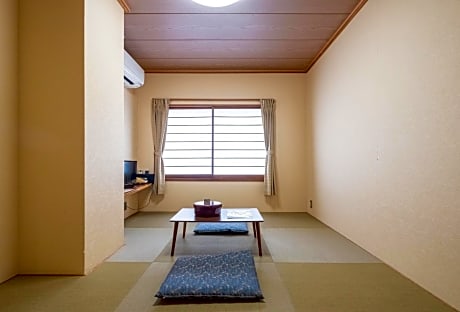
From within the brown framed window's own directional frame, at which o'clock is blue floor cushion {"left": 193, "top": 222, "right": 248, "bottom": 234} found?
The blue floor cushion is roughly at 12 o'clock from the brown framed window.

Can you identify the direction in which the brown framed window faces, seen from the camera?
facing the viewer

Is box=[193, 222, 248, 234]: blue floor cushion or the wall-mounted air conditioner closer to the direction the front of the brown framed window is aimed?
the blue floor cushion

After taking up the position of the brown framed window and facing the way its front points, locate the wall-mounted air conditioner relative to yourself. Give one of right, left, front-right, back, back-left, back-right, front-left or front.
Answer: front-right

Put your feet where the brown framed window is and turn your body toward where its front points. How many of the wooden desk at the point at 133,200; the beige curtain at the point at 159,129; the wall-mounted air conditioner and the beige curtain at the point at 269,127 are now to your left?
1

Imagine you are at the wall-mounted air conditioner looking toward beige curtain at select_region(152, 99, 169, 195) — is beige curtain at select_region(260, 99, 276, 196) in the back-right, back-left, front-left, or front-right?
front-right

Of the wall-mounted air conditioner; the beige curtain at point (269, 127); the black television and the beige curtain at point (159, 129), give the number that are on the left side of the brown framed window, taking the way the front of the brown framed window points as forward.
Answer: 1

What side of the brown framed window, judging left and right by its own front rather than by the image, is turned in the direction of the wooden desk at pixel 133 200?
right

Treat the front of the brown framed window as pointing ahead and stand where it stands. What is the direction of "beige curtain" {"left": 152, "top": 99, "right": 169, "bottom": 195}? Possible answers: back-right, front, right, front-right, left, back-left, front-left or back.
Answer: right

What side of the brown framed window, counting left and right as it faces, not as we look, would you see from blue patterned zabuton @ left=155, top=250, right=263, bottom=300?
front

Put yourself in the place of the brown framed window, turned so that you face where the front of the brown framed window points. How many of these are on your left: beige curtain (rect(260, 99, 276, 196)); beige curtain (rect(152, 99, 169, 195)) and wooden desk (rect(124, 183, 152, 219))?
1

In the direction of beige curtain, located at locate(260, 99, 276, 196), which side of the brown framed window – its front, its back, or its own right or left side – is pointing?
left

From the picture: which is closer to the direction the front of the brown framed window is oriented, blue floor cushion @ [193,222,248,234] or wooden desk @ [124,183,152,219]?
the blue floor cushion
